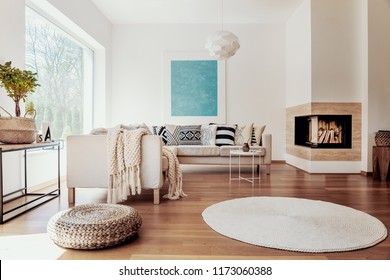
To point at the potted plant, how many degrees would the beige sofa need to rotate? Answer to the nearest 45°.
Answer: approximately 45° to its right

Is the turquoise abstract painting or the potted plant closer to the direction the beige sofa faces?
the potted plant

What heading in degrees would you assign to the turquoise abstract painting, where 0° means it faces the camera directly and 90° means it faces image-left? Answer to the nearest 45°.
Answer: approximately 0°

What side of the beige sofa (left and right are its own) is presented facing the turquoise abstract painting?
back

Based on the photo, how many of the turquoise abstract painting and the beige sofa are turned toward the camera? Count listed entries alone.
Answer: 2

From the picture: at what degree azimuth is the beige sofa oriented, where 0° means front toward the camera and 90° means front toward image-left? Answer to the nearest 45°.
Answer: approximately 0°

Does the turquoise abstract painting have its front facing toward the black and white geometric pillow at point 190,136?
yes

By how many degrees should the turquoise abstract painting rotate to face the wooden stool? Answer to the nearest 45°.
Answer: approximately 45° to its left
